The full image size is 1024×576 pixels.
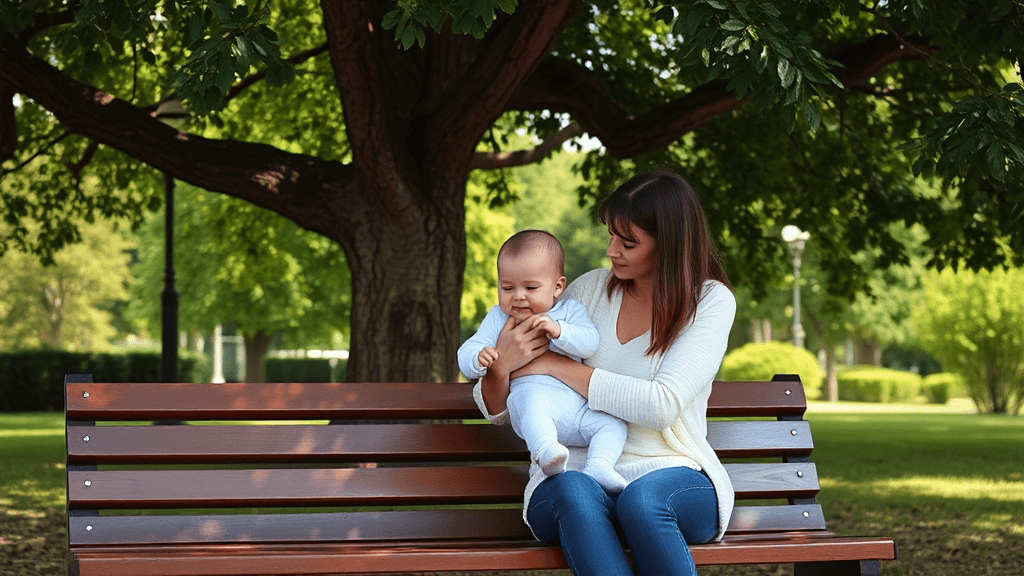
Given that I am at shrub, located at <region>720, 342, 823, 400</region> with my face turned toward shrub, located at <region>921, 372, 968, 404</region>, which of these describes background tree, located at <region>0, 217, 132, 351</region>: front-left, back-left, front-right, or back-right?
back-left

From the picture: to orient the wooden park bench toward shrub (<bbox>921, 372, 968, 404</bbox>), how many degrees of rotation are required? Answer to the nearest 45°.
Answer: approximately 135° to its left

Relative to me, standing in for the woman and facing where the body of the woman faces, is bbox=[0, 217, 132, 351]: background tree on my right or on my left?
on my right

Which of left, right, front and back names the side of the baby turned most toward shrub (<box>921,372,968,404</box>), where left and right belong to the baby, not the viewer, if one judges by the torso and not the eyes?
back

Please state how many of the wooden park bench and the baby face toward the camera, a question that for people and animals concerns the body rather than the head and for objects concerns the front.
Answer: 2

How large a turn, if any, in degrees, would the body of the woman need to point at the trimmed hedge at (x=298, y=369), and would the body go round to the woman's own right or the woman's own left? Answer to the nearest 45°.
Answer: approximately 135° to the woman's own right

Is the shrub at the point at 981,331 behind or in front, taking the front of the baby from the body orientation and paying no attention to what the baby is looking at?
behind

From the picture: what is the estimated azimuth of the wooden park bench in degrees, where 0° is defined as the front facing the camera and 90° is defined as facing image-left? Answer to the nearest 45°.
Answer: approximately 0°

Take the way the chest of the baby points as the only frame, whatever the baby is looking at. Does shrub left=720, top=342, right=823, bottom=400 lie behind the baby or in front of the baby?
behind

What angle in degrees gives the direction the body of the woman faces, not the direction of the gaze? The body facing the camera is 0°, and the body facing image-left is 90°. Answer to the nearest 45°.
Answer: approximately 45°
